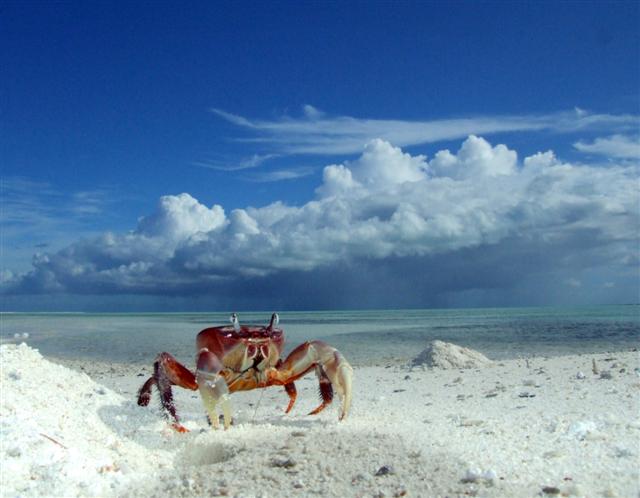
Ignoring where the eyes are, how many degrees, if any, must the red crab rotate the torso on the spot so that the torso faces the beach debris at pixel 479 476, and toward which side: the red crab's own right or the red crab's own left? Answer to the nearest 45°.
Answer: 0° — it already faces it

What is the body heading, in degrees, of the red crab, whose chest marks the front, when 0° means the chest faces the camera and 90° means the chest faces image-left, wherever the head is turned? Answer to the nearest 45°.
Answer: approximately 315°

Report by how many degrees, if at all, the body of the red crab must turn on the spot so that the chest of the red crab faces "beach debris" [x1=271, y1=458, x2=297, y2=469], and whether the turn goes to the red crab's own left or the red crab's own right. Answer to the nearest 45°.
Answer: approximately 45° to the red crab's own right
